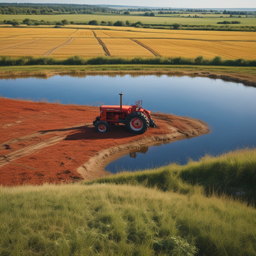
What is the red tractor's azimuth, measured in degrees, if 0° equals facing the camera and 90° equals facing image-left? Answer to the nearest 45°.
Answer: approximately 90°
